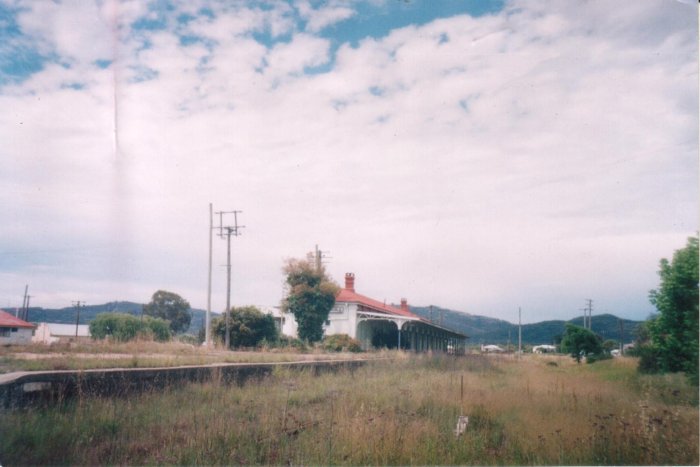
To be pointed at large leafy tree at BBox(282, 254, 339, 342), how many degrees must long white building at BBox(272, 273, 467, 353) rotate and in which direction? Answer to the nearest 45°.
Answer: approximately 90° to its right

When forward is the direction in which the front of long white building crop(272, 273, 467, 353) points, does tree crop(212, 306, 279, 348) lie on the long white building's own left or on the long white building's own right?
on the long white building's own right

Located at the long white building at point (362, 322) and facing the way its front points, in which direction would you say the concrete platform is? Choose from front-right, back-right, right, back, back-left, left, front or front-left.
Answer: front-right

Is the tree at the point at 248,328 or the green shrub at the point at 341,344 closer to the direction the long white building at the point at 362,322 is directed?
the green shrub
